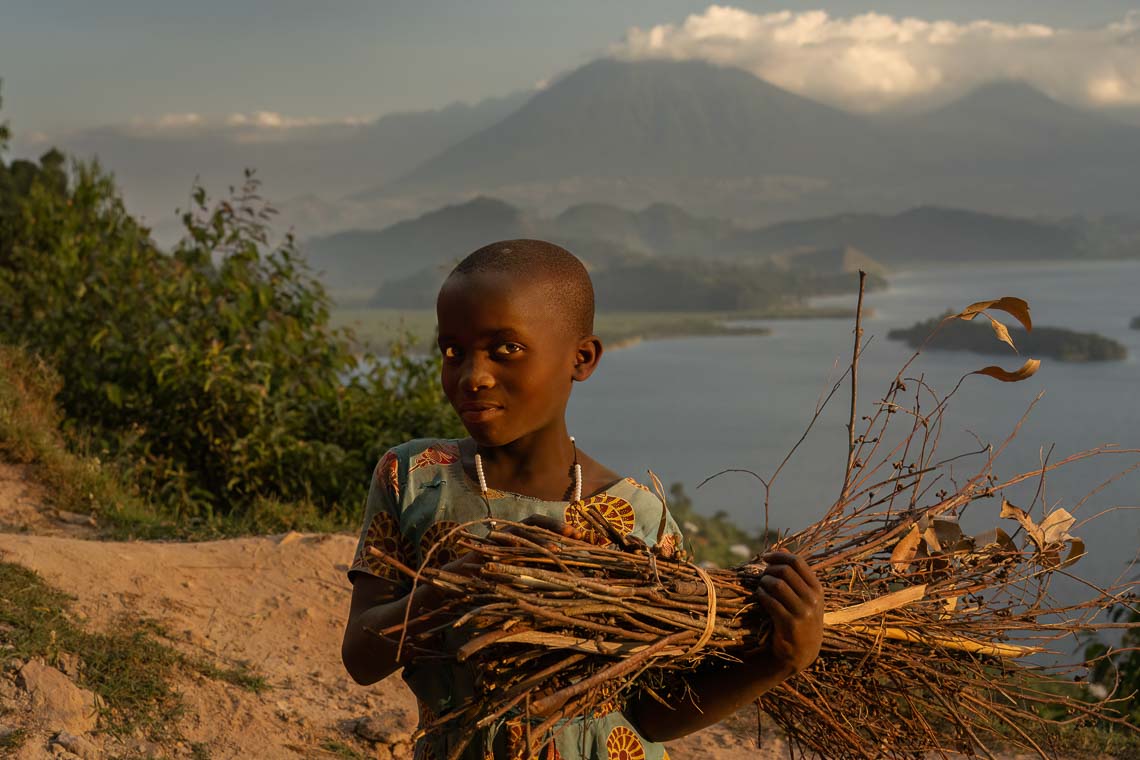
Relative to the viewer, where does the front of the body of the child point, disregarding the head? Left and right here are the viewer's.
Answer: facing the viewer

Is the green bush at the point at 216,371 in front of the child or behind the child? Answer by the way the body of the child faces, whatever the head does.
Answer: behind
